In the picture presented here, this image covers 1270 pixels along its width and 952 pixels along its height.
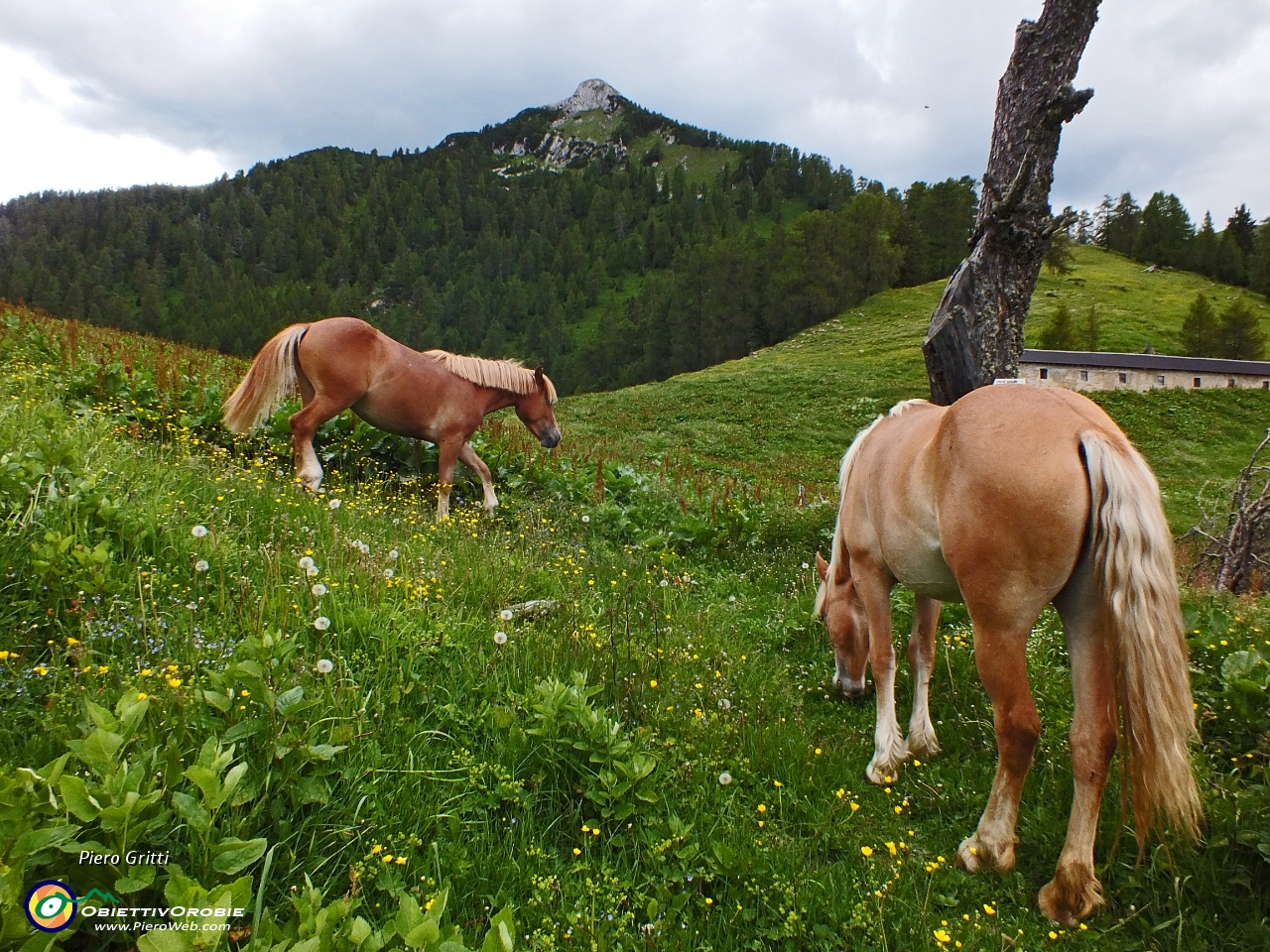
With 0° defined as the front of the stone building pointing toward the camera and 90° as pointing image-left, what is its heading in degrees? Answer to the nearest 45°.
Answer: approximately 0°

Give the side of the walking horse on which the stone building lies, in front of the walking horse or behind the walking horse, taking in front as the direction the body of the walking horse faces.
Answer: in front

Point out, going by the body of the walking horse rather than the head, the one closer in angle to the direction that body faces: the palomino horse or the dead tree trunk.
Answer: the dead tree trunk

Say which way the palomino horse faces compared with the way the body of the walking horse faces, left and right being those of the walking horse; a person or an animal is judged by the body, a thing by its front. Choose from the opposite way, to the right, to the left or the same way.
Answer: to the left

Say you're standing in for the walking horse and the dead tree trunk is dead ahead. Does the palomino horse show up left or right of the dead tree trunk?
right

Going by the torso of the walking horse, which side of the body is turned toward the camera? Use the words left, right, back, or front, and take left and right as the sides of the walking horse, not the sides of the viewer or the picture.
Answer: right

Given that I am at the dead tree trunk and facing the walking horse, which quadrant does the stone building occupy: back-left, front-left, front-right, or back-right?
back-right

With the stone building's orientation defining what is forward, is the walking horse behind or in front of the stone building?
in front

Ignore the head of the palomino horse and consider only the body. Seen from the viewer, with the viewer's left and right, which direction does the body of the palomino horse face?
facing away from the viewer and to the left of the viewer

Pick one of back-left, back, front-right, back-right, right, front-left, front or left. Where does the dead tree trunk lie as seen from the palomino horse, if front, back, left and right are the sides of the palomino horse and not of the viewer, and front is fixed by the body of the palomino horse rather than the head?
front-right
